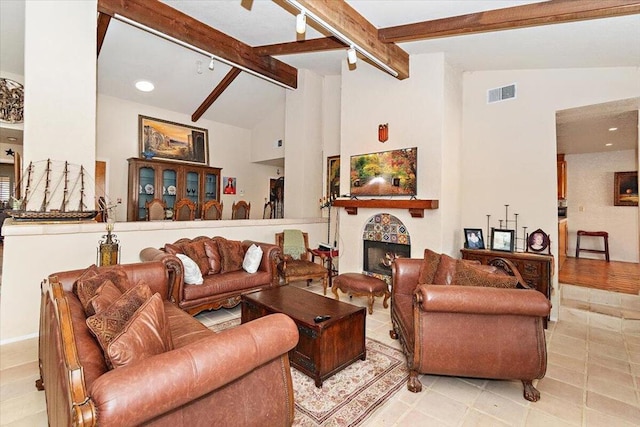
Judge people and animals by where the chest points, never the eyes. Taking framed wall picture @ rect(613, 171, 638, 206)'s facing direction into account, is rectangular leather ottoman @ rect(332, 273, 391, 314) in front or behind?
in front

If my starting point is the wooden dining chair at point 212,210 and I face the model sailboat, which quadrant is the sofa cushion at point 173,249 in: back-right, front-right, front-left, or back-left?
front-left

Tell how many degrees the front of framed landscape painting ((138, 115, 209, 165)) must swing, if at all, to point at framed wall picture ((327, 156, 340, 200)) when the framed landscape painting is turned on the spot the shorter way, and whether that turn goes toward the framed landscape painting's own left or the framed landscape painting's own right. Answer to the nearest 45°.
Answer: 0° — it already faces it

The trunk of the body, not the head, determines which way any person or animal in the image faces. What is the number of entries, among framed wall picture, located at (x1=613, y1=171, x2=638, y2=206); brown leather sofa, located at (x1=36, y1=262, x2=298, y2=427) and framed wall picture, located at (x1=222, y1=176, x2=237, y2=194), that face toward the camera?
2

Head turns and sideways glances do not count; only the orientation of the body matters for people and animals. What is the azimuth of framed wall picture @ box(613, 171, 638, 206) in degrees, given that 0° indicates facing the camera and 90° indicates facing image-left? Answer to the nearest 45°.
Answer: approximately 0°

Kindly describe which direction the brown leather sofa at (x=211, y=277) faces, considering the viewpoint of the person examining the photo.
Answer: facing the viewer and to the right of the viewer

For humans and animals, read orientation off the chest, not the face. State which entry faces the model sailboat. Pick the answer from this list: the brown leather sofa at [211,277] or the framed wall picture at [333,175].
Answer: the framed wall picture

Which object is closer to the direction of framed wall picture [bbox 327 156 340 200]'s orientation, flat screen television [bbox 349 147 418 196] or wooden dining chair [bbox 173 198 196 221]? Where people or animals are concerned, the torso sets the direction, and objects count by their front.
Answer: the wooden dining chair

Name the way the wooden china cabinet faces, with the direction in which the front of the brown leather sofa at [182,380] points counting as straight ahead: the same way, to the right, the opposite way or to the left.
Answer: to the right

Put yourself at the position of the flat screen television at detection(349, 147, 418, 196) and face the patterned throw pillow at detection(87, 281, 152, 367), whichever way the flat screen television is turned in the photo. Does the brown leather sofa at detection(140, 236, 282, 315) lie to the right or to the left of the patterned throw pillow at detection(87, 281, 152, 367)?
right

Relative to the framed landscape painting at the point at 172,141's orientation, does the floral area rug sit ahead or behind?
ahead

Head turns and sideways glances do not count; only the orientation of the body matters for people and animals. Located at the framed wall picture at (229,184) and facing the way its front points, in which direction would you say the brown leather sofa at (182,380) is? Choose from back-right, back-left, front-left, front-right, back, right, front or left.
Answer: front

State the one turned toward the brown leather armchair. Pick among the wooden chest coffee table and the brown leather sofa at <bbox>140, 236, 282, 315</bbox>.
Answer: the brown leather sofa
